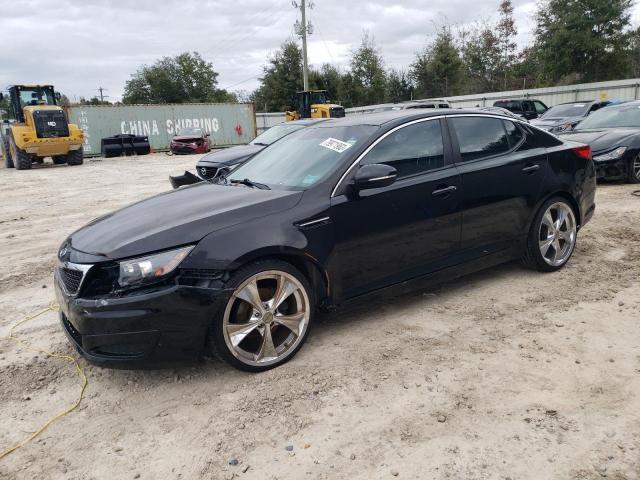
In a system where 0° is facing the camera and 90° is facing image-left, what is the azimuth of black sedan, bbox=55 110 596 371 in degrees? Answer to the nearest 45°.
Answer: approximately 45°

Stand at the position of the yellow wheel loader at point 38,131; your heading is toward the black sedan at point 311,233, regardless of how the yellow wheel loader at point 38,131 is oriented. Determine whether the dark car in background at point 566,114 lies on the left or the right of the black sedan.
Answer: left

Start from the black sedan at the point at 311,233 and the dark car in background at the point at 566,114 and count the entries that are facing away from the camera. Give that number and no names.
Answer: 0

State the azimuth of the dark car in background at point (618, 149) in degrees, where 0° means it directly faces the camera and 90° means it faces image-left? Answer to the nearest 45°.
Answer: approximately 45°

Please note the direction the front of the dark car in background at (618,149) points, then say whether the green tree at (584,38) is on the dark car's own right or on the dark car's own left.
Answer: on the dark car's own right

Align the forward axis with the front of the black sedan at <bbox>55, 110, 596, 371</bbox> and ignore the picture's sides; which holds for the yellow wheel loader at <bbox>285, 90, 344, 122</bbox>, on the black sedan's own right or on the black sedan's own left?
on the black sedan's own right

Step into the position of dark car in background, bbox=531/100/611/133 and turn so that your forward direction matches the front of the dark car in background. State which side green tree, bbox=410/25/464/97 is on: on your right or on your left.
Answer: on your right

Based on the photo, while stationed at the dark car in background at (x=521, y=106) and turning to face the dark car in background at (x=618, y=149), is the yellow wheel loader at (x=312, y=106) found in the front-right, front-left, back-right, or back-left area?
back-right

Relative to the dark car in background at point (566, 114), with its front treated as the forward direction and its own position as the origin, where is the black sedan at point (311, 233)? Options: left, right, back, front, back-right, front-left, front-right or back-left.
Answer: front-left

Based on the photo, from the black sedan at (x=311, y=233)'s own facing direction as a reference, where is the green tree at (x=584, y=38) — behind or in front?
behind

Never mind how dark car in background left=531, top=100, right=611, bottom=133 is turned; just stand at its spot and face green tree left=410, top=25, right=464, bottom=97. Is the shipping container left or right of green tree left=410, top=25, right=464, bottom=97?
left

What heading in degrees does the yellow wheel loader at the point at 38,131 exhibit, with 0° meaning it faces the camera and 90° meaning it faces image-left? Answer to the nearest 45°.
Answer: approximately 135°

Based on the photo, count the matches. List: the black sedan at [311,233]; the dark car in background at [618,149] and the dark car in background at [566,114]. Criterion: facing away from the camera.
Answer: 0

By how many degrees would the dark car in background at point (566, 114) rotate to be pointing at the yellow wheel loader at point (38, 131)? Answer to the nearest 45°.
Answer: approximately 45° to its right
